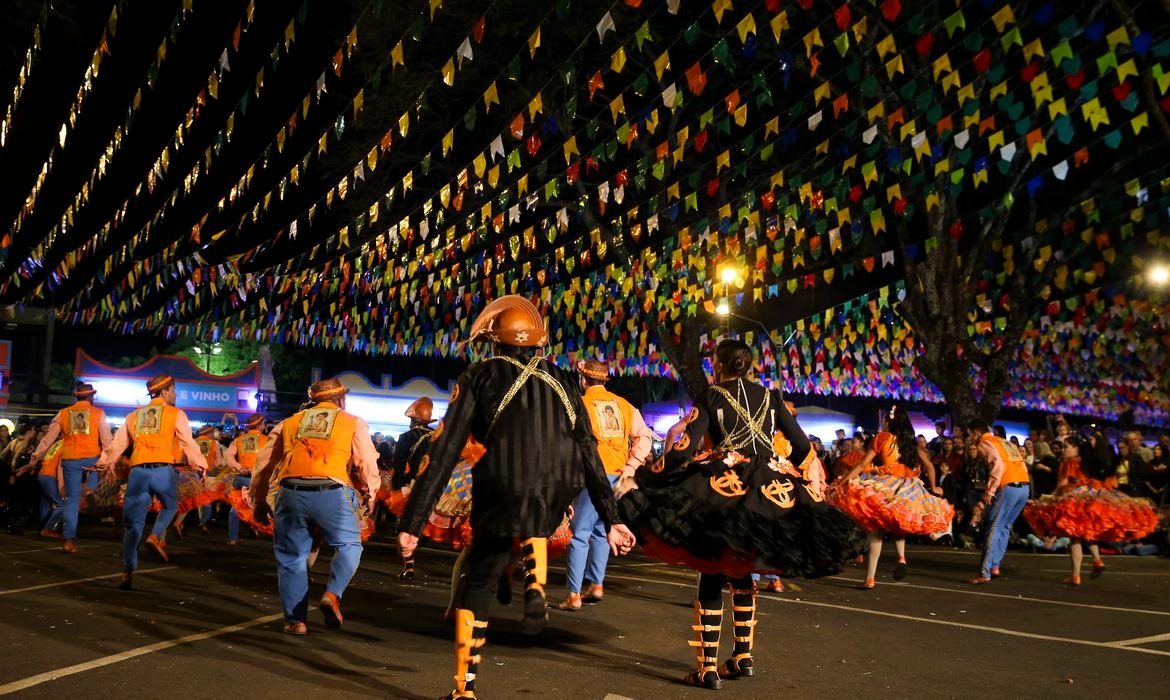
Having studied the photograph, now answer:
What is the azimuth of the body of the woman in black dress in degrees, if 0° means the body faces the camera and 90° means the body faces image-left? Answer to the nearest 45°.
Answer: approximately 180°
